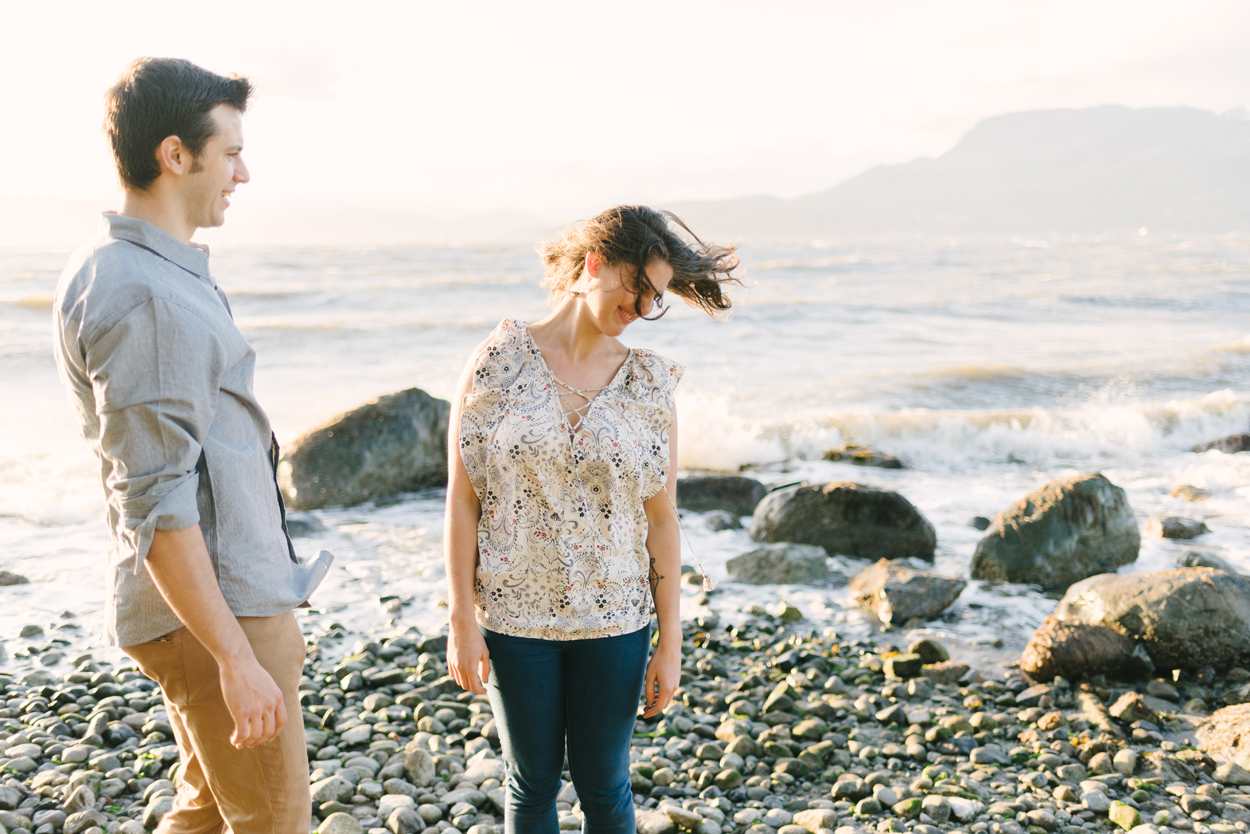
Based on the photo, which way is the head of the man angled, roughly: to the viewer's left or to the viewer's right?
to the viewer's right

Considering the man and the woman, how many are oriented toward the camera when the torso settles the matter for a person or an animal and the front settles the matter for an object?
1

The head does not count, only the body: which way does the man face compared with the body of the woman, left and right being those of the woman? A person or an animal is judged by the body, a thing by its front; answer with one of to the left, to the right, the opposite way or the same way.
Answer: to the left

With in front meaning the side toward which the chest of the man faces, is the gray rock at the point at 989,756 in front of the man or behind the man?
in front

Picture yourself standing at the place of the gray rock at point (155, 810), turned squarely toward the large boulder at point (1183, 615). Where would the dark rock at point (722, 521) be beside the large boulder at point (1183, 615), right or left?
left

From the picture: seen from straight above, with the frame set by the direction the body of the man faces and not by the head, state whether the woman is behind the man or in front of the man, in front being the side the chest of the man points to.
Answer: in front

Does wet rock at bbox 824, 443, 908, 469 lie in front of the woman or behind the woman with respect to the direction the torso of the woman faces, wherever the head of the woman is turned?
behind

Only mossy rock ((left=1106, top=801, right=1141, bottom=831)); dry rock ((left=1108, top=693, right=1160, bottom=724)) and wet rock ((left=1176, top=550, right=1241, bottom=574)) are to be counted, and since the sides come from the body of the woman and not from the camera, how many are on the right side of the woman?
0

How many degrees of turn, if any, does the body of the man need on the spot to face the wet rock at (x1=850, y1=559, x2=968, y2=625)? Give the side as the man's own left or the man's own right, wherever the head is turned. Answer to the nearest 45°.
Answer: approximately 45° to the man's own left

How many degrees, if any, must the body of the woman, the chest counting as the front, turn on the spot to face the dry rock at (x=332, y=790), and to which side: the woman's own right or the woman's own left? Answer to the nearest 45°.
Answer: approximately 135° to the woman's own right

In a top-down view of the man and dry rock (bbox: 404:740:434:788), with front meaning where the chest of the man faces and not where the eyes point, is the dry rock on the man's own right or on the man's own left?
on the man's own left

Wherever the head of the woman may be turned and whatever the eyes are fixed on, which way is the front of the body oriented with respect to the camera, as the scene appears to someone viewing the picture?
toward the camera

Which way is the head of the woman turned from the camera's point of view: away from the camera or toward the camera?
toward the camera

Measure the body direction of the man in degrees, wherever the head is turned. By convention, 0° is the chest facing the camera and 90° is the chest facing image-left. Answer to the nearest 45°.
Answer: approximately 270°

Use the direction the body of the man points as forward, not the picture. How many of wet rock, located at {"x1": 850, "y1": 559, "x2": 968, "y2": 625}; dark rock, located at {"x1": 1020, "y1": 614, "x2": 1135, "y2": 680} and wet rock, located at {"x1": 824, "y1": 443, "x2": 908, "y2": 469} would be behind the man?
0
